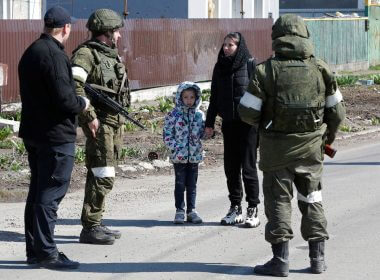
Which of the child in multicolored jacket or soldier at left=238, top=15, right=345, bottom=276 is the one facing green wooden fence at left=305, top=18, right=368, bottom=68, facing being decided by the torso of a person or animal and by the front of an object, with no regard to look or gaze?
the soldier

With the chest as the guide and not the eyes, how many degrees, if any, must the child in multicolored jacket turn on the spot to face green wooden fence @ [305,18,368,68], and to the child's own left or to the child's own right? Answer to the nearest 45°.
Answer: approximately 180°

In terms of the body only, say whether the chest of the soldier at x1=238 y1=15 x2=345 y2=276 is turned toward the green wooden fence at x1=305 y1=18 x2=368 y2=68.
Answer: yes

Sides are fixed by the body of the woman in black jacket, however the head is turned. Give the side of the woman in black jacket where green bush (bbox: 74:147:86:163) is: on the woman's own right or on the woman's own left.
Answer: on the woman's own right

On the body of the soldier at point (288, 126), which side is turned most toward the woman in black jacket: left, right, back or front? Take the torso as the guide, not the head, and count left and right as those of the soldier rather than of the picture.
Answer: front

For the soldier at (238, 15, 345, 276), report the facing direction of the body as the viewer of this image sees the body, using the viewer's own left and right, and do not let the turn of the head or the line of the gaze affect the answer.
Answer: facing away from the viewer

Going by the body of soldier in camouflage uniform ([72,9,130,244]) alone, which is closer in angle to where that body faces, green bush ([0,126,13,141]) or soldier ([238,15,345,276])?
the soldier

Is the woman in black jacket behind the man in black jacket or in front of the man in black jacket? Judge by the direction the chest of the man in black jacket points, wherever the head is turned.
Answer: in front

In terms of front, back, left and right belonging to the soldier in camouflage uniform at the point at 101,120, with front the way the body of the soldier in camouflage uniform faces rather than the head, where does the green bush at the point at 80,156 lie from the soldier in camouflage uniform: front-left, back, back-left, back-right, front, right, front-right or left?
left

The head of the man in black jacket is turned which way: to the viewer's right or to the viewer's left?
to the viewer's right

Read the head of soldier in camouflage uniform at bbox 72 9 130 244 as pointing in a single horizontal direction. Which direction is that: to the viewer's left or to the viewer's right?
to the viewer's right

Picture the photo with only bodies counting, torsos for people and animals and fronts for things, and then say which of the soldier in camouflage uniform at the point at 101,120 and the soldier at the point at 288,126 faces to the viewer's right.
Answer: the soldier in camouflage uniform

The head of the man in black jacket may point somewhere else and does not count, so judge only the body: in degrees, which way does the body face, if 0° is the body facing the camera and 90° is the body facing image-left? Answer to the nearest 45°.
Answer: approximately 225°

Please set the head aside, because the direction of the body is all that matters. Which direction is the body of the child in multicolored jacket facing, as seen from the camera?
toward the camera

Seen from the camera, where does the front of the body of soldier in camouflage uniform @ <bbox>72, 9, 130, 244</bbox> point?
to the viewer's right

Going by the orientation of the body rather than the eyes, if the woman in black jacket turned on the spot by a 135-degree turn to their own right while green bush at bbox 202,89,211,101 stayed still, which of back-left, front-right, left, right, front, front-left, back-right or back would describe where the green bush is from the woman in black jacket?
front

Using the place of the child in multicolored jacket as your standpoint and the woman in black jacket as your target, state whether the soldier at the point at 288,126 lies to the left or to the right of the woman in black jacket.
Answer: right

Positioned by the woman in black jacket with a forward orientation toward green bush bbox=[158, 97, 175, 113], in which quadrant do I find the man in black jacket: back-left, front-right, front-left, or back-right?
back-left
